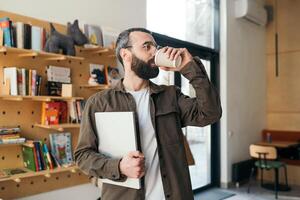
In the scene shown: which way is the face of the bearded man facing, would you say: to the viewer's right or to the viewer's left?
to the viewer's right

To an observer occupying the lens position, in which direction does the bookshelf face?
facing the viewer and to the right of the viewer

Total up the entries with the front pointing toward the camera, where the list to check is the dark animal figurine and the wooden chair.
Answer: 0

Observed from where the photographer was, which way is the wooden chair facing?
facing away from the viewer and to the right of the viewer

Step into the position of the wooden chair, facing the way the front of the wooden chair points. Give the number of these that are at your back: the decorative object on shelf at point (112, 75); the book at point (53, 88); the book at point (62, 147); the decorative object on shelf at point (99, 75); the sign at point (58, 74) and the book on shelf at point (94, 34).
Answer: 6

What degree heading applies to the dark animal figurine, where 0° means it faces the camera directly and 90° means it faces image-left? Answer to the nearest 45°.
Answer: approximately 270°
